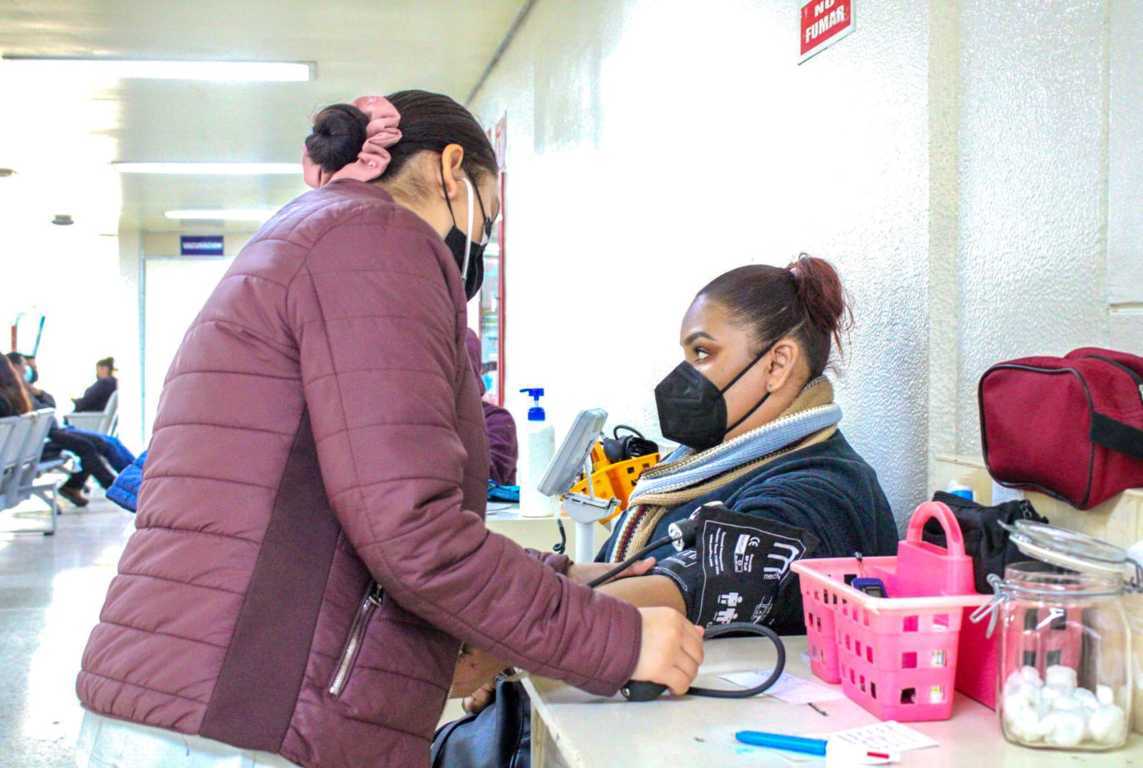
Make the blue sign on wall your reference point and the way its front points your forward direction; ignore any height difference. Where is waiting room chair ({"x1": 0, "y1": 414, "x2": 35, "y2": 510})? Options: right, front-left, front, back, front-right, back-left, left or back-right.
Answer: front

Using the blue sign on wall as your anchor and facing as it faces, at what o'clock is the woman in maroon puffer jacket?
The woman in maroon puffer jacket is roughly at 12 o'clock from the blue sign on wall.

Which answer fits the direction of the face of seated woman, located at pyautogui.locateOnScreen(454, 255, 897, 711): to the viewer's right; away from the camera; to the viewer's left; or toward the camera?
to the viewer's left

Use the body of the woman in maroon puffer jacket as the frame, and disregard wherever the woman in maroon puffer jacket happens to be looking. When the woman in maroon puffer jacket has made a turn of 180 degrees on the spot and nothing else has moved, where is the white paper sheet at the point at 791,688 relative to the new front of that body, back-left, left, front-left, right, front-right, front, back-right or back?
back-left

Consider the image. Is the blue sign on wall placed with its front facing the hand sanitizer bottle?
yes

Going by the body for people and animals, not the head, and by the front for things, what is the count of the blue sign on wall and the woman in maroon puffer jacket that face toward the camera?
1

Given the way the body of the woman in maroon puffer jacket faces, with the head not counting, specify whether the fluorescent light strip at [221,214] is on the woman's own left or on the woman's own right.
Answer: on the woman's own left

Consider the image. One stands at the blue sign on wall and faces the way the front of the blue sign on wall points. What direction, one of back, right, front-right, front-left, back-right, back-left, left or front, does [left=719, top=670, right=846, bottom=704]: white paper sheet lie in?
front

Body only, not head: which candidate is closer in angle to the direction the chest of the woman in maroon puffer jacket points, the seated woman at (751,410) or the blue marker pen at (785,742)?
the seated woman

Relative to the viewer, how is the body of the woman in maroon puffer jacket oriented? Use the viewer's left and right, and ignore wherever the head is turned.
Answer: facing away from the viewer and to the right of the viewer

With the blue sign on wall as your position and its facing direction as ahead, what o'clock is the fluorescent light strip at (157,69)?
The fluorescent light strip is roughly at 12 o'clock from the blue sign on wall.

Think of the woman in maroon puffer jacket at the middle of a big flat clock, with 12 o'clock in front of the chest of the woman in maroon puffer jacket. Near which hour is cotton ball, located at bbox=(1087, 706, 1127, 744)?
The cotton ball is roughly at 2 o'clock from the woman in maroon puffer jacket.

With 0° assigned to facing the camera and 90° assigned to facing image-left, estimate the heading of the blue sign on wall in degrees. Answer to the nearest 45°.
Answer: approximately 0°

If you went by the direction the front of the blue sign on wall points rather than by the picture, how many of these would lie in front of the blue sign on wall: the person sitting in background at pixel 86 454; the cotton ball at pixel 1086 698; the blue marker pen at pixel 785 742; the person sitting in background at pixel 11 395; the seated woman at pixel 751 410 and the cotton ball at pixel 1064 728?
6

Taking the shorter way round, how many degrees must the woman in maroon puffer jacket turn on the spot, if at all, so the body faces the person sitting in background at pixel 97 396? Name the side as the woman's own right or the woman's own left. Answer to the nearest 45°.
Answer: approximately 45° to the woman's own left

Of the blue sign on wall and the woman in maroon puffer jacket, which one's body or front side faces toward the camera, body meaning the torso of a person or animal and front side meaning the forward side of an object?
the blue sign on wall
